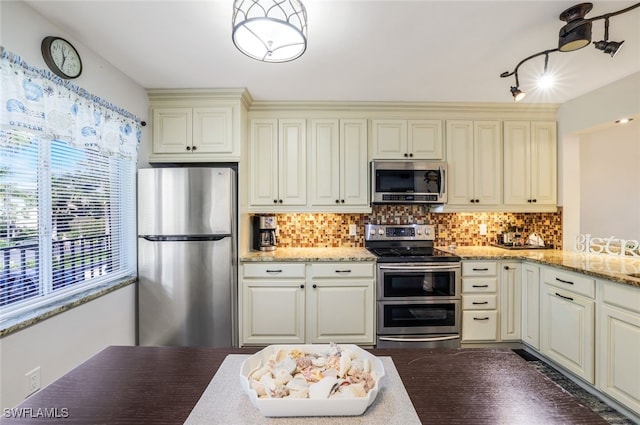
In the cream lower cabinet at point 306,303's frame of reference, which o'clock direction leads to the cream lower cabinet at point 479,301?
the cream lower cabinet at point 479,301 is roughly at 9 o'clock from the cream lower cabinet at point 306,303.

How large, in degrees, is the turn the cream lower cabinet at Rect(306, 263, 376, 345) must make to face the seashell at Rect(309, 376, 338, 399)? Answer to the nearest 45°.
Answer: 0° — it already faces it

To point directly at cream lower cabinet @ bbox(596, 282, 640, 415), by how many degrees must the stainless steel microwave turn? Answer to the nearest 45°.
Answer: approximately 45° to its left

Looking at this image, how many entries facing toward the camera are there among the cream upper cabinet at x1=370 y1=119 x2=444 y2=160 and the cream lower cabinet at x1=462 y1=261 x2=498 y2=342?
2

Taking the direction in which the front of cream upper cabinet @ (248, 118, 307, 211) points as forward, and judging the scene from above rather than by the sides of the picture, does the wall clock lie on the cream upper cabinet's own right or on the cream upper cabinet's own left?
on the cream upper cabinet's own right

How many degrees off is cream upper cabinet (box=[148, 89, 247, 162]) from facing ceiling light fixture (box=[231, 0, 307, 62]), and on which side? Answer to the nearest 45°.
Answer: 0° — it already faces it

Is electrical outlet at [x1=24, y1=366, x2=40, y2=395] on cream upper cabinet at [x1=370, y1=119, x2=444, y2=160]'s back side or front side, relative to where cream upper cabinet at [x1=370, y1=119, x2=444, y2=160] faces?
on the front side

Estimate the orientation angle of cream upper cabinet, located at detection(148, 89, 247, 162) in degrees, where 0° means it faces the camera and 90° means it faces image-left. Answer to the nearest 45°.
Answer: approximately 0°

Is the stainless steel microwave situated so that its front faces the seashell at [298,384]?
yes

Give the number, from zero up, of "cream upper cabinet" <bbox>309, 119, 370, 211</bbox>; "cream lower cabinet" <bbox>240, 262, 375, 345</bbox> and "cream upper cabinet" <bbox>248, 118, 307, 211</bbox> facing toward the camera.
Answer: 3

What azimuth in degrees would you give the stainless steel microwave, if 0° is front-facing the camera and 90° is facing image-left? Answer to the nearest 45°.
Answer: approximately 0°
